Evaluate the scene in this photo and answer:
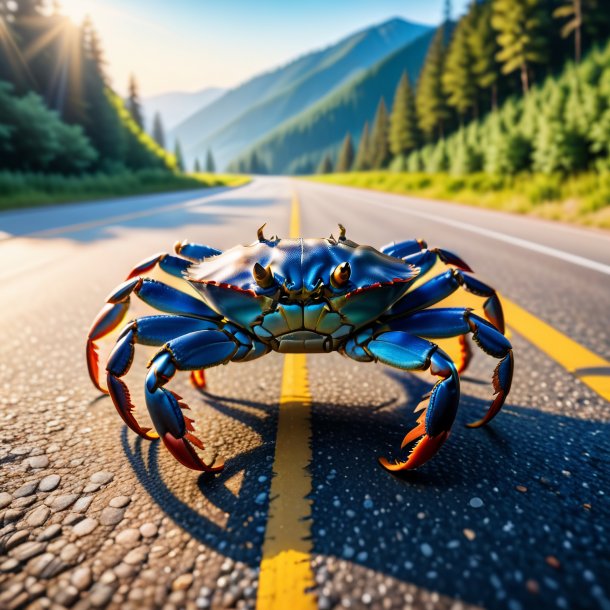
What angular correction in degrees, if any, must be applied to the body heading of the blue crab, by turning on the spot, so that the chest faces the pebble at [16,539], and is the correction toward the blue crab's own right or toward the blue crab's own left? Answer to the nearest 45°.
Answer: approximately 45° to the blue crab's own right

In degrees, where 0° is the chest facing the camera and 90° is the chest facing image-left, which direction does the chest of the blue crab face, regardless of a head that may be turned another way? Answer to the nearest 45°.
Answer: approximately 0°

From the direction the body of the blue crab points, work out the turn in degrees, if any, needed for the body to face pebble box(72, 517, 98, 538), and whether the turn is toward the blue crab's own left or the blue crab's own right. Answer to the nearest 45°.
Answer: approximately 45° to the blue crab's own right

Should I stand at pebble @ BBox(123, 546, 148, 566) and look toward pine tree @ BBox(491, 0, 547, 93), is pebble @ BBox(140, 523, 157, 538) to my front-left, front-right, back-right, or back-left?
front-left

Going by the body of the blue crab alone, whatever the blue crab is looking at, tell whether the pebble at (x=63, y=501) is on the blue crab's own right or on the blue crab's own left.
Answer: on the blue crab's own right

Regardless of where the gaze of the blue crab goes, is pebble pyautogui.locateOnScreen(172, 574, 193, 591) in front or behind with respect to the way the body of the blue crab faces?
in front

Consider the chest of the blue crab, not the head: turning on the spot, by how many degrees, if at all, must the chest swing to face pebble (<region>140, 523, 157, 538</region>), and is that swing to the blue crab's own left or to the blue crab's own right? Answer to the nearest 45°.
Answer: approximately 45° to the blue crab's own right

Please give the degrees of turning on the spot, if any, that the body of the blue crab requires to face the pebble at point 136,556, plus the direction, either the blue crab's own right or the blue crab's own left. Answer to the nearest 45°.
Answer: approximately 45° to the blue crab's own right

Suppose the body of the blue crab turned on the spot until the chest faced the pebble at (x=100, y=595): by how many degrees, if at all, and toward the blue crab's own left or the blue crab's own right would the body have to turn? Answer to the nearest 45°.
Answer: approximately 45° to the blue crab's own right

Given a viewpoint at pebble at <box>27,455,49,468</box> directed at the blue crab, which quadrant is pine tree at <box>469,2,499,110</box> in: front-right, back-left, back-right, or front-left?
front-left

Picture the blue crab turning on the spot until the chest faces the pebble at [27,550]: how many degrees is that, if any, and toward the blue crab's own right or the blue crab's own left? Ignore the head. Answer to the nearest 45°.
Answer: approximately 45° to the blue crab's own right

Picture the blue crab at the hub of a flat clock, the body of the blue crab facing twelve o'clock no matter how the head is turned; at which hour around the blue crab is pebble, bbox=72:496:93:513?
The pebble is roughly at 2 o'clock from the blue crab.

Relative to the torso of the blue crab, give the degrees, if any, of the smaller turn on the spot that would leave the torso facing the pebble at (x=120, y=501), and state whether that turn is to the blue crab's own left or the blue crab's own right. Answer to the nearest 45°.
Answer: approximately 45° to the blue crab's own right

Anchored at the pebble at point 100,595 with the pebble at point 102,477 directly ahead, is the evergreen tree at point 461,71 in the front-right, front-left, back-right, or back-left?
front-right
